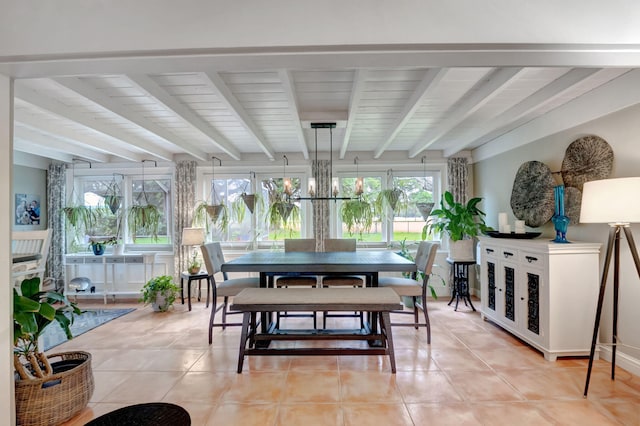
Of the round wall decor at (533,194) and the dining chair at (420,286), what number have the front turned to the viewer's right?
0

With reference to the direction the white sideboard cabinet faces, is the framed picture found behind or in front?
in front

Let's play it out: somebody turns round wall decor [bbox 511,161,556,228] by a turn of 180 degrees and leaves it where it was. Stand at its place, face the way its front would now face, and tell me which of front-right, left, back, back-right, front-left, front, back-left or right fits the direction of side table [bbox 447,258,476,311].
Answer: left

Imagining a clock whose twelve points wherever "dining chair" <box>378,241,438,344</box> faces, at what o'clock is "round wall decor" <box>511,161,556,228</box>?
The round wall decor is roughly at 5 o'clock from the dining chair.

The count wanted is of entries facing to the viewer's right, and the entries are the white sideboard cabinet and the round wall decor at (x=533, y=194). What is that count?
0

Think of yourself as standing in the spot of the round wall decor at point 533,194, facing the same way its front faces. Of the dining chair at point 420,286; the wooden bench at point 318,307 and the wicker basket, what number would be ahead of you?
3

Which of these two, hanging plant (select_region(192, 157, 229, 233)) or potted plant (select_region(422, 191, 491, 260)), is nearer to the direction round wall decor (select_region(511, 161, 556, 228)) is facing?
the hanging plant

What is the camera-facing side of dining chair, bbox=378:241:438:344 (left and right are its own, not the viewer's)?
left

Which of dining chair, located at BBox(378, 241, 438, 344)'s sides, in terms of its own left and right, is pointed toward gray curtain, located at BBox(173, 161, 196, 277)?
front

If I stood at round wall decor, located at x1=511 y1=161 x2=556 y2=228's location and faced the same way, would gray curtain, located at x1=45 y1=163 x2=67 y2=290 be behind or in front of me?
in front

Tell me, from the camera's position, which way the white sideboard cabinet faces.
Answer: facing the viewer and to the left of the viewer

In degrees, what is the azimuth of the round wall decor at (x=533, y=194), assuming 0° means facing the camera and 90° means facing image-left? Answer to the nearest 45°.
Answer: approximately 45°

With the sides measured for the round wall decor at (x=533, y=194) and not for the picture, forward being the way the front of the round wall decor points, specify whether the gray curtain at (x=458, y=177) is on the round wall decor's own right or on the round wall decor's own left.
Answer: on the round wall decor's own right
